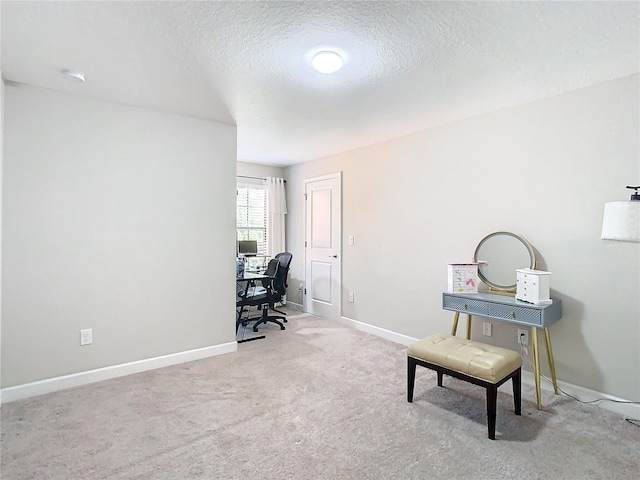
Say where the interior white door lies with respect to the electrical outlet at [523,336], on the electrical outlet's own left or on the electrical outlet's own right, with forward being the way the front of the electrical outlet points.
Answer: on the electrical outlet's own right

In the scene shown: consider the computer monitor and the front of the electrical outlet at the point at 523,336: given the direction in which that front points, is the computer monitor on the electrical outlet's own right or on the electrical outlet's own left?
on the electrical outlet's own right

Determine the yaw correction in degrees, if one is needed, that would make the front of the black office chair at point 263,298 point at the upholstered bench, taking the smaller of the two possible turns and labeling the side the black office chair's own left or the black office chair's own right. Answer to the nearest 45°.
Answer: approximately 135° to the black office chair's own left

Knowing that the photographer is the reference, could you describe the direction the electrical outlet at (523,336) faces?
facing the viewer and to the left of the viewer

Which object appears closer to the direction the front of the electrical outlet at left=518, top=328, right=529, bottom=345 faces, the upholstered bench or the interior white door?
the upholstered bench

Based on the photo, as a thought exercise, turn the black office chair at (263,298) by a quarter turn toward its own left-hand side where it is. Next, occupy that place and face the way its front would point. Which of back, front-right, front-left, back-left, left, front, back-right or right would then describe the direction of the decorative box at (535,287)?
front-left

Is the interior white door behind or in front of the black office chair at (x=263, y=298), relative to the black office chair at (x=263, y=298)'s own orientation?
behind

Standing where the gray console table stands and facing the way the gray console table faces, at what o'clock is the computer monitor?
The computer monitor is roughly at 2 o'clock from the gray console table.

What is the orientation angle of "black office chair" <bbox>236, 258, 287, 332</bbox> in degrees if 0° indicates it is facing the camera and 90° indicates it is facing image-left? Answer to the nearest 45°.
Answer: approximately 90°

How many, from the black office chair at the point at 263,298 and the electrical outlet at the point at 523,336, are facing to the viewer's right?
0
